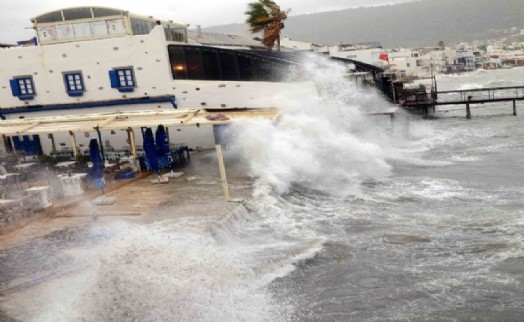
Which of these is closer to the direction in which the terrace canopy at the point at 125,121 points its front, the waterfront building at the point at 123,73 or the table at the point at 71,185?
the table

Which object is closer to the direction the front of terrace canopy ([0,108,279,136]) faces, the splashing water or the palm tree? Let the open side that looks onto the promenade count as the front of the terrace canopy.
the splashing water

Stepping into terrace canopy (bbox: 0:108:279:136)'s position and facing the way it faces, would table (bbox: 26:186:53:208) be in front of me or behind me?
in front

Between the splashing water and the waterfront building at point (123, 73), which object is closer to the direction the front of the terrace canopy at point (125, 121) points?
the splashing water

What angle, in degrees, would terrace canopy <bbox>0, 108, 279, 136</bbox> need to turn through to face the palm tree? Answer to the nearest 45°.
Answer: approximately 135° to its left

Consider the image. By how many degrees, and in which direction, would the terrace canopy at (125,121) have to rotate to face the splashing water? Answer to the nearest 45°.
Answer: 0° — it already faces it

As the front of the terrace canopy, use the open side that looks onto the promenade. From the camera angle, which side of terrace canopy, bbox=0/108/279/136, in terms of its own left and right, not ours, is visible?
front

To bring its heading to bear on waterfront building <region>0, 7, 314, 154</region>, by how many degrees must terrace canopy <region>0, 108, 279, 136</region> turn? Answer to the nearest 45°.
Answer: approximately 180°
